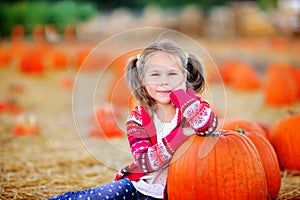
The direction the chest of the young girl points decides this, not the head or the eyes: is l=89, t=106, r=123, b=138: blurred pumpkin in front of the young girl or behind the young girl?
behind

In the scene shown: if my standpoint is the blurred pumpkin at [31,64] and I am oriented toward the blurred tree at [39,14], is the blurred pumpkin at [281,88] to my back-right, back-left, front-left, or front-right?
back-right

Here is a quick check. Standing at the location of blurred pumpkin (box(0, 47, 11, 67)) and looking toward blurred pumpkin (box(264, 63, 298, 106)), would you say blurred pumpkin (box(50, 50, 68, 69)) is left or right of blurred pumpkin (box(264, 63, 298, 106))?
left

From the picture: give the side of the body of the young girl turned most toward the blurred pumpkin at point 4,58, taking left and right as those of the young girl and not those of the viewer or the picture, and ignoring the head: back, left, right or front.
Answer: back

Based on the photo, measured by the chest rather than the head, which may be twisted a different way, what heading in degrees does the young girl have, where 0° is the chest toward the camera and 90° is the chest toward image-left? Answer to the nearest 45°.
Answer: approximately 0°

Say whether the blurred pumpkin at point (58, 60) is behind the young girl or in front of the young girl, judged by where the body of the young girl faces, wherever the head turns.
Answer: behind

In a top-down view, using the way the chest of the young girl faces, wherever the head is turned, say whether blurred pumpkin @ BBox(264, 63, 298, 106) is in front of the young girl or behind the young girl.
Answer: behind

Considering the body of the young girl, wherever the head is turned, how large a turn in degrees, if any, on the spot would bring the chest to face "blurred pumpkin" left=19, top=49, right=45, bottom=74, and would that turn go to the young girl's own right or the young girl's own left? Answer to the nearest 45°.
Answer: approximately 180°

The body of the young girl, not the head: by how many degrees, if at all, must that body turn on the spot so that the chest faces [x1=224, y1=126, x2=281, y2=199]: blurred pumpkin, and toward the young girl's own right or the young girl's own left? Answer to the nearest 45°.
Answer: approximately 135° to the young girl's own left

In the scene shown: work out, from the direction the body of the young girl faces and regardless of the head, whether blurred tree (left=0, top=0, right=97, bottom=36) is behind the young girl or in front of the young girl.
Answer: behind
